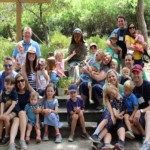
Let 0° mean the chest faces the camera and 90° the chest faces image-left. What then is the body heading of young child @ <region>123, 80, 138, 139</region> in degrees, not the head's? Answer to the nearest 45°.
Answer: approximately 45°

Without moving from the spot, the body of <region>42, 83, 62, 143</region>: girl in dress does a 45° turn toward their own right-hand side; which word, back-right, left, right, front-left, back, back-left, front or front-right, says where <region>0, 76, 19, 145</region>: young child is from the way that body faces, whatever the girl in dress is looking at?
front-right

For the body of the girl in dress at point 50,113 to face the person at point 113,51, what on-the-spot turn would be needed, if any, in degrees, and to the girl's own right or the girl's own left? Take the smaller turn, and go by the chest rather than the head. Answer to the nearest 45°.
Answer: approximately 135° to the girl's own left

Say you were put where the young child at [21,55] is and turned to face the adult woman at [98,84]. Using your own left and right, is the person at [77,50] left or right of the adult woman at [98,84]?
left

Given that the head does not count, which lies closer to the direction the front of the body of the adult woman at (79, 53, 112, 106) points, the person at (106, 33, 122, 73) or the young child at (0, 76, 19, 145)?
the young child

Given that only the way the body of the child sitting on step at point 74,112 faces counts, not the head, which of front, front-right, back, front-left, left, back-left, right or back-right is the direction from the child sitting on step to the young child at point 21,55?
back-right

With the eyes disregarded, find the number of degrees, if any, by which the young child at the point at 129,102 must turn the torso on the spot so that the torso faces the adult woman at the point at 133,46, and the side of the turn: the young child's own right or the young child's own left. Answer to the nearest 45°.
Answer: approximately 135° to the young child's own right

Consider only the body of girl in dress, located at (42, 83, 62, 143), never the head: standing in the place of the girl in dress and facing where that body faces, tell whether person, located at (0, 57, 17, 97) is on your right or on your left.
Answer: on your right

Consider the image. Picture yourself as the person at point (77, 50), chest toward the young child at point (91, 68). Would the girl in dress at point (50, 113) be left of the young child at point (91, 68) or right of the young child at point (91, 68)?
right
